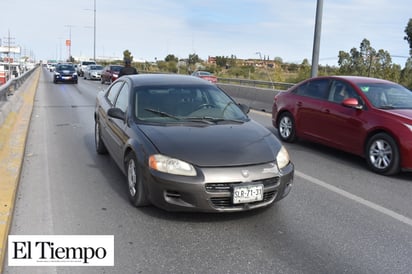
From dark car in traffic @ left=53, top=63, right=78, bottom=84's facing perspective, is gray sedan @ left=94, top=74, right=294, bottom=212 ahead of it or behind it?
ahead

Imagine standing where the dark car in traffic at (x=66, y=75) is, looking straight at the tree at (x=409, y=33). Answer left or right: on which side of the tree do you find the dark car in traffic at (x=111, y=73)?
right

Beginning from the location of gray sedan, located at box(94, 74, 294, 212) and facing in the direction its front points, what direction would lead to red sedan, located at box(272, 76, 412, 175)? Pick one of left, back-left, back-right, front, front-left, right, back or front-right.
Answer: left

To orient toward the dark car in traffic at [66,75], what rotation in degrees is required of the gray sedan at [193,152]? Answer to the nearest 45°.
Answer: approximately 135° to its left

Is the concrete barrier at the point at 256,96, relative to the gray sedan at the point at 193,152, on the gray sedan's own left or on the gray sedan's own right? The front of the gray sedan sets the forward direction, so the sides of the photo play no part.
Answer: on the gray sedan's own left

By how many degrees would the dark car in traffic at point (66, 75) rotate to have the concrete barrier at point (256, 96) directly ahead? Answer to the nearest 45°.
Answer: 0° — it already faces it

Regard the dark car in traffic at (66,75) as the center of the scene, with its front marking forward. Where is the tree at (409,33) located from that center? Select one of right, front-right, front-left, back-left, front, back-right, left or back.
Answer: left

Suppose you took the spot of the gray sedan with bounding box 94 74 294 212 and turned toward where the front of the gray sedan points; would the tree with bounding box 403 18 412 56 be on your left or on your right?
on your left

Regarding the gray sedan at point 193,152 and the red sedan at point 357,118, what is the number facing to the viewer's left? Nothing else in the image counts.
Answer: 0

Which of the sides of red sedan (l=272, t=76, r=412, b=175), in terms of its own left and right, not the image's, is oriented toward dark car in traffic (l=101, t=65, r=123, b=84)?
back

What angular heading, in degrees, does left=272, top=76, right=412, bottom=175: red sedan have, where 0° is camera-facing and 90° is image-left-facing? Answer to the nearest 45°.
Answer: approximately 315°
